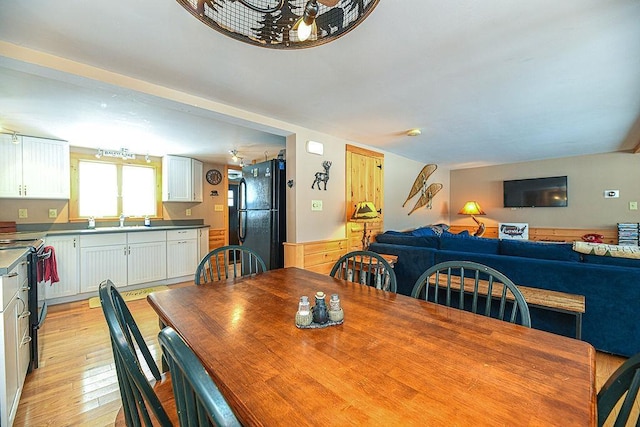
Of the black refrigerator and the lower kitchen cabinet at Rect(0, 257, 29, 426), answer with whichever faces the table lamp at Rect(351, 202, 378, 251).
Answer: the lower kitchen cabinet

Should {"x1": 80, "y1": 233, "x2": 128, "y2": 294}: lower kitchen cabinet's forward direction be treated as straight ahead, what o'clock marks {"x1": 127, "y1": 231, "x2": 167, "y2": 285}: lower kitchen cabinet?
{"x1": 127, "y1": 231, "x2": 167, "y2": 285}: lower kitchen cabinet is roughly at 9 o'clock from {"x1": 80, "y1": 233, "x2": 128, "y2": 294}: lower kitchen cabinet.

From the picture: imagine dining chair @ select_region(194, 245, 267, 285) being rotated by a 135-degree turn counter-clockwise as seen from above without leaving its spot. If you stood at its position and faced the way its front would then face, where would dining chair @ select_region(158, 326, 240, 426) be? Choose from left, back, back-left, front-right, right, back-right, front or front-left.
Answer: back

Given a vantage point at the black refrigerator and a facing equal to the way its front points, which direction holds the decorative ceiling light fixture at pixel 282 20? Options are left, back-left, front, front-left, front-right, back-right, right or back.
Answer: front-left

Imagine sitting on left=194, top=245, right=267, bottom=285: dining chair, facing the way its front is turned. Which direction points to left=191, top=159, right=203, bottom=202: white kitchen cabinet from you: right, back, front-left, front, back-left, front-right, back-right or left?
back-left

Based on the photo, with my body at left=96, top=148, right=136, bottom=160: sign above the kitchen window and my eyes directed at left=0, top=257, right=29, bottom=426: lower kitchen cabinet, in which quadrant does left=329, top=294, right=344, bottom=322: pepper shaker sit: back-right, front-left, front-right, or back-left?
front-left

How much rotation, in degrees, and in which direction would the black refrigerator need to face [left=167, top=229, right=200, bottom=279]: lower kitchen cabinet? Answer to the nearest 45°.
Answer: approximately 90° to its right

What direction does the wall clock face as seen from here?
toward the camera

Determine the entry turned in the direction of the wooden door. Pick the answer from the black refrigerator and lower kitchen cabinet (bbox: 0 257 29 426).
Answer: the lower kitchen cabinet

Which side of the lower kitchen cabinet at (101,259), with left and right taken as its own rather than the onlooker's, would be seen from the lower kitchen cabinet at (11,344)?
front

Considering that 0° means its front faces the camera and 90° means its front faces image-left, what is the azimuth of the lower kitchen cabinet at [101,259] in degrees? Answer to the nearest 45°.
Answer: approximately 0°

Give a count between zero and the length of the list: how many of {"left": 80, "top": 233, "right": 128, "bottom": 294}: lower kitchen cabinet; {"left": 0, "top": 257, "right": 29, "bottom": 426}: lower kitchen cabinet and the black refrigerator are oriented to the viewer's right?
1

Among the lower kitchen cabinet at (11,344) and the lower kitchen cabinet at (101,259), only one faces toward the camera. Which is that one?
the lower kitchen cabinet at (101,259)

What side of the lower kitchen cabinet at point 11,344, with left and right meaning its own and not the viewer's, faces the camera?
right

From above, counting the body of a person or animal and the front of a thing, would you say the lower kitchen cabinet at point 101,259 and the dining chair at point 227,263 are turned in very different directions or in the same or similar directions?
same or similar directions

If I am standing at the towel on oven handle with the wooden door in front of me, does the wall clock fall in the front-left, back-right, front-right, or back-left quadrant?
front-left

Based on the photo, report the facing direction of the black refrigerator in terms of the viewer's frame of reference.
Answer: facing the viewer and to the left of the viewer

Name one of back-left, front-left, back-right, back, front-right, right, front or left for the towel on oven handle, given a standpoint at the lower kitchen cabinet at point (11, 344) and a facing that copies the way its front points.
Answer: left

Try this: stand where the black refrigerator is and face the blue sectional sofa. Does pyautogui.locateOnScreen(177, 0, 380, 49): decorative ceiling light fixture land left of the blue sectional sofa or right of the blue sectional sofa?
right

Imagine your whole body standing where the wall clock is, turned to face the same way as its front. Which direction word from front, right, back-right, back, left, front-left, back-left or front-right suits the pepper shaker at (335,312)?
front

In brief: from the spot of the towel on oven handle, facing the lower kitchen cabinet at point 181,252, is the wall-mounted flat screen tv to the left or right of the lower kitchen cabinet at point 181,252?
right

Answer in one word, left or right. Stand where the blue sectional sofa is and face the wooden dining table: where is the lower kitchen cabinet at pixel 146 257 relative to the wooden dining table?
right

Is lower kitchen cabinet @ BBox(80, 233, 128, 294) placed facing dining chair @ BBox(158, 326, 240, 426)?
yes
